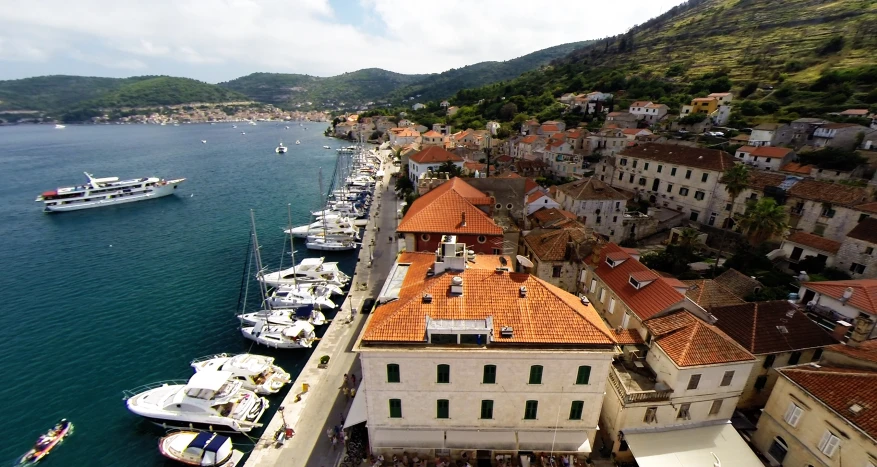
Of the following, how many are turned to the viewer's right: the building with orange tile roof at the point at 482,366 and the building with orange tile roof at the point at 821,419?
0

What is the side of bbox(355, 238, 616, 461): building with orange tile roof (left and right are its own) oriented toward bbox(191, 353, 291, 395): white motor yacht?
right

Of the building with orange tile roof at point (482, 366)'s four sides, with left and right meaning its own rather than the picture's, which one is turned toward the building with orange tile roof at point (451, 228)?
back
